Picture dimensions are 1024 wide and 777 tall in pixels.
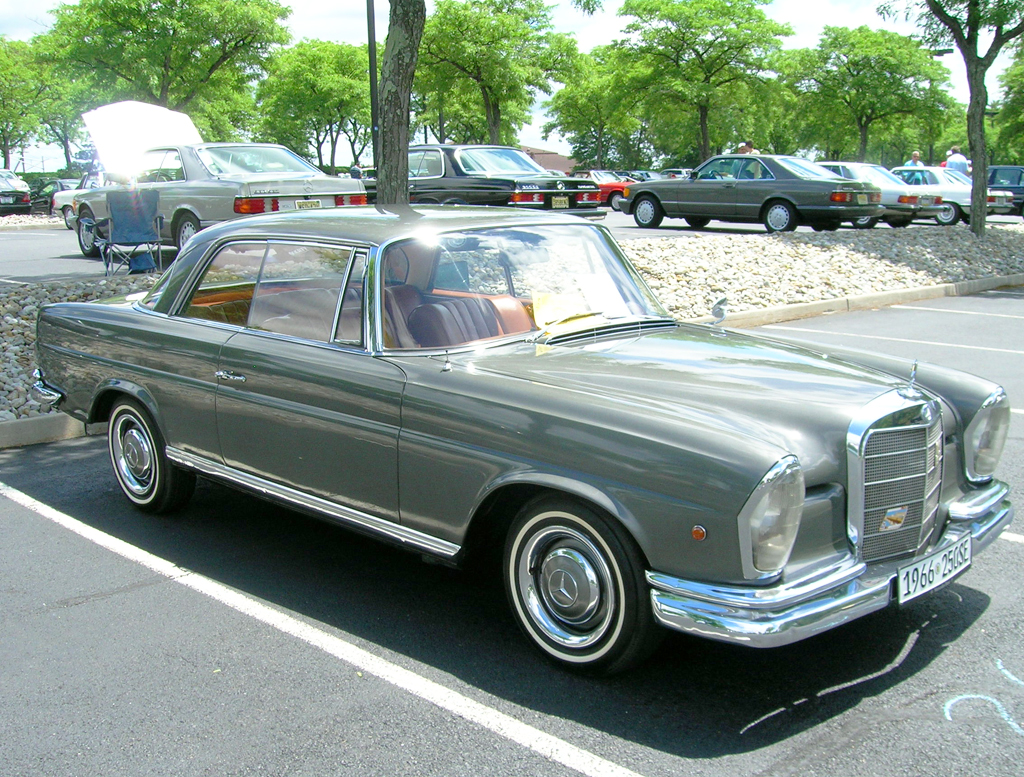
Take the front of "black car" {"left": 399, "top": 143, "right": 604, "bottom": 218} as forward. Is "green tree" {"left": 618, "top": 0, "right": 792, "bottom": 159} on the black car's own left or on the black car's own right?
on the black car's own right

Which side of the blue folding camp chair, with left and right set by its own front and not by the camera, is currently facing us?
back

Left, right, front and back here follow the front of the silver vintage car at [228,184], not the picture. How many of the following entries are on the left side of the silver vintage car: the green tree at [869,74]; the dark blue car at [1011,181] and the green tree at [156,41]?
0

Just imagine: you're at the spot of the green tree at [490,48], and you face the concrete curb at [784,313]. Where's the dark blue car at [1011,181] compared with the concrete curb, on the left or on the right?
left

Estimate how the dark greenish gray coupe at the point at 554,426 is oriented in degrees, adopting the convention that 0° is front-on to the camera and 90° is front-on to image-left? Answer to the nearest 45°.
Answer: approximately 315°

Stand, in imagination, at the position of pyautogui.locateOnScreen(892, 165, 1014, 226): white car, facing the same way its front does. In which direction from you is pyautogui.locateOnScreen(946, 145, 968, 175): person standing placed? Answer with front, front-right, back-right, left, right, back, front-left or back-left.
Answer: front-right

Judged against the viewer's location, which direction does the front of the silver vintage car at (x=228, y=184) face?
facing away from the viewer and to the left of the viewer

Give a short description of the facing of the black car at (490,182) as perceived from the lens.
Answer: facing away from the viewer and to the left of the viewer

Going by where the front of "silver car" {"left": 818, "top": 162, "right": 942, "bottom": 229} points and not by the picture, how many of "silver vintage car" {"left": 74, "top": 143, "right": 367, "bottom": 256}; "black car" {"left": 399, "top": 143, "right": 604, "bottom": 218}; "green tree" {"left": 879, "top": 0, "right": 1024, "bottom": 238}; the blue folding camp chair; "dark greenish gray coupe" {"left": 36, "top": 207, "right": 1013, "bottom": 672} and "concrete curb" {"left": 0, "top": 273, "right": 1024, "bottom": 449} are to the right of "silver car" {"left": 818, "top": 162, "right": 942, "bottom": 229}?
0

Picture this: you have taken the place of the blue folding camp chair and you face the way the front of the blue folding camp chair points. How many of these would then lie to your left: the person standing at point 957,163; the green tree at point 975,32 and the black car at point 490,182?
0

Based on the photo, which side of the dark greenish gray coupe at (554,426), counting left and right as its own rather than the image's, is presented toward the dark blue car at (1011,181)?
left

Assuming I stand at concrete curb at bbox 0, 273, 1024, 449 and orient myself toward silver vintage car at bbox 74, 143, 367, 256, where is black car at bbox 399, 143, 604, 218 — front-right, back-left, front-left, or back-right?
front-right

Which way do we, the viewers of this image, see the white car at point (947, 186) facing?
facing away from the viewer and to the left of the viewer

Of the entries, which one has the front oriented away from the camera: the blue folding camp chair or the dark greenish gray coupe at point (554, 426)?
the blue folding camp chair
